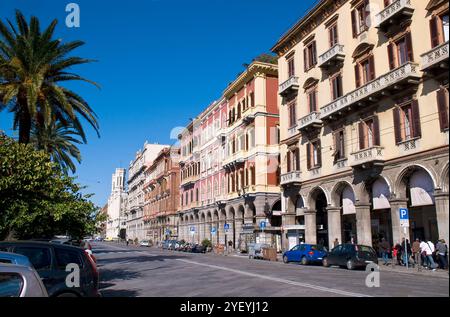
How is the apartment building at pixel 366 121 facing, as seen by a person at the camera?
facing the viewer and to the left of the viewer

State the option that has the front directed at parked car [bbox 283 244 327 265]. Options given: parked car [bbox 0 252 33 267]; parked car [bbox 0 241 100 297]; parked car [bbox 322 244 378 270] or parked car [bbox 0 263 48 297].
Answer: parked car [bbox 322 244 378 270]

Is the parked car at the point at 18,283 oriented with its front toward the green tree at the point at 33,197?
no

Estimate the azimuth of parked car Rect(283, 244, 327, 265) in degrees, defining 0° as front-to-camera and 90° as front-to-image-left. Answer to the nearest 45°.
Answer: approximately 135°

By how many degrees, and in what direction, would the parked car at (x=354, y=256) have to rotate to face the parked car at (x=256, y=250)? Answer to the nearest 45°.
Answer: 0° — it already faces it

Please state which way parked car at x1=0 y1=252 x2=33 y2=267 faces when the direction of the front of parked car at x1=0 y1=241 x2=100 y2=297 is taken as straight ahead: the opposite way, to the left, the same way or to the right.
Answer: the same way

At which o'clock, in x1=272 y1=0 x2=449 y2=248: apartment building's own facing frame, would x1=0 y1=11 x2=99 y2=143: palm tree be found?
The palm tree is roughly at 12 o'clock from the apartment building.
